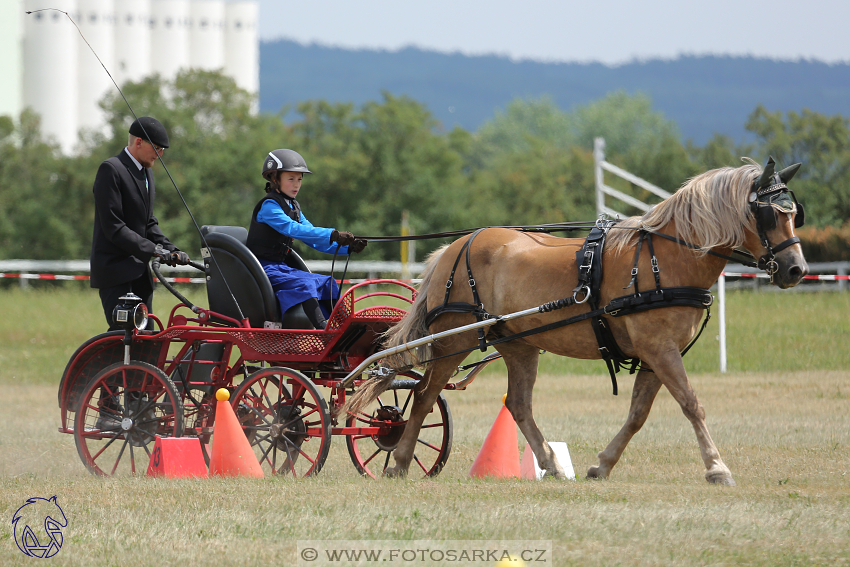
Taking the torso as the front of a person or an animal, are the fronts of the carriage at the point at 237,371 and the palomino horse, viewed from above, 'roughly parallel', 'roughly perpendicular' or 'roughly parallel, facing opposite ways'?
roughly parallel

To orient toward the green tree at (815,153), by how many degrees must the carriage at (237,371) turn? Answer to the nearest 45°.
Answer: approximately 45° to its left

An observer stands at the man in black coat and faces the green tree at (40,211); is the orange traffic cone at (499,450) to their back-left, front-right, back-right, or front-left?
back-right

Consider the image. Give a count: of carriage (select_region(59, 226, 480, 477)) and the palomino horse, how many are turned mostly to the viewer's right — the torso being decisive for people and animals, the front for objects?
2

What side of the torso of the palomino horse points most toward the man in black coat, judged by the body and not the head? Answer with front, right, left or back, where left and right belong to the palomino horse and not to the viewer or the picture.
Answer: back

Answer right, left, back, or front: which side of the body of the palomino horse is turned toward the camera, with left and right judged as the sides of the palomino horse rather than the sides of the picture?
right

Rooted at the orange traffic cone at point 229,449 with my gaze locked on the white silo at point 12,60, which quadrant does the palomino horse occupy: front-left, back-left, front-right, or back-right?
back-right

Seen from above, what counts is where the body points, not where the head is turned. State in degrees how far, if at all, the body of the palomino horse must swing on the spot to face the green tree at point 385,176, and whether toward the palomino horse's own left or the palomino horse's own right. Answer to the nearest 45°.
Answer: approximately 90° to the palomino horse's own left

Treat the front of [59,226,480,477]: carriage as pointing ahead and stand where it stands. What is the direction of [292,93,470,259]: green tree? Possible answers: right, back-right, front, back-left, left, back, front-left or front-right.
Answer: left

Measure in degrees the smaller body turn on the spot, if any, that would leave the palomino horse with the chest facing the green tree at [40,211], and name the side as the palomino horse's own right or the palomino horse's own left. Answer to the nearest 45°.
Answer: approximately 135° to the palomino horse's own left

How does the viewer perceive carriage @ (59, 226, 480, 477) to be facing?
facing to the right of the viewer

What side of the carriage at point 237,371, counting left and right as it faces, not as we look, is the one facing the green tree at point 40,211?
left
